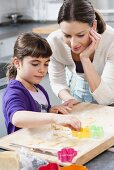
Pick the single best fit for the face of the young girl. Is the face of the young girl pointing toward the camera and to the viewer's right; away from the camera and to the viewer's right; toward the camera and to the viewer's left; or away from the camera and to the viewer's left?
toward the camera and to the viewer's right

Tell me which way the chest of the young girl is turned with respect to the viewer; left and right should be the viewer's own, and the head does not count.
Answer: facing the viewer and to the right of the viewer

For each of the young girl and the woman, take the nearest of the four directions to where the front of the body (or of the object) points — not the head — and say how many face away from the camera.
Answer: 0

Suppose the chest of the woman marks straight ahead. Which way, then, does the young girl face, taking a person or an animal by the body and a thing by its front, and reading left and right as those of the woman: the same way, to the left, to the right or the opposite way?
to the left

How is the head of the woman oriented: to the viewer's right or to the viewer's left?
to the viewer's left

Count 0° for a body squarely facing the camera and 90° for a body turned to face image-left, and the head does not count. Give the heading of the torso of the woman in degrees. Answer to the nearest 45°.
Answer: approximately 45°
